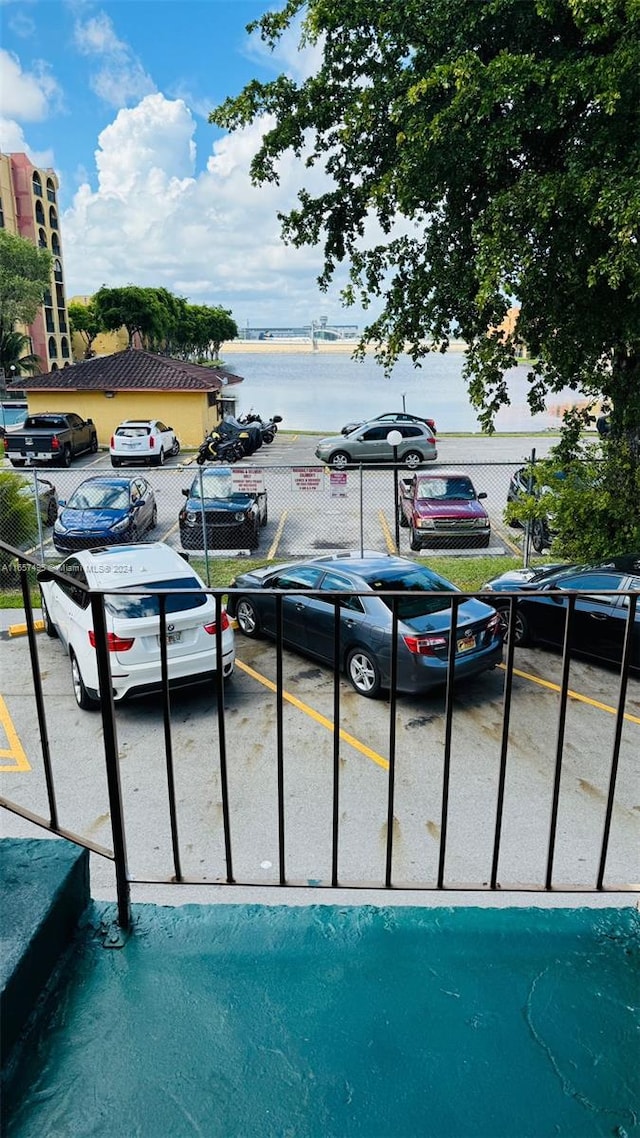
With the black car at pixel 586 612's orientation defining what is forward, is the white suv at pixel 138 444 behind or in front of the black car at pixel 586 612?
in front

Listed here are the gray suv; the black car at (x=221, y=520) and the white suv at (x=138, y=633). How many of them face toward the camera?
1

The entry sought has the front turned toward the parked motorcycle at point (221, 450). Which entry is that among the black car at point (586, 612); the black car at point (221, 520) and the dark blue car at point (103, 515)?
the black car at point (586, 612)

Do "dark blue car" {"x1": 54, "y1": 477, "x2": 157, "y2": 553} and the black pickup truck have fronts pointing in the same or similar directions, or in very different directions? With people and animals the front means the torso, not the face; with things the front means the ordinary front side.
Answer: very different directions

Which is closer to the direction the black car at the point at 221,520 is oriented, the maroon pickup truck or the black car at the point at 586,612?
the black car

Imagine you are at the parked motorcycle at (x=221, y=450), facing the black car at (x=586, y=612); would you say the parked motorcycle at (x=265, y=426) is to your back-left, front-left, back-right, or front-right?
back-left

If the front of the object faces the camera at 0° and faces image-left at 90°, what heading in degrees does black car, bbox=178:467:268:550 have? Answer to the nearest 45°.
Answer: approximately 0°

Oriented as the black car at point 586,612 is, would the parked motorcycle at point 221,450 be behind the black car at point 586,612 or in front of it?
in front

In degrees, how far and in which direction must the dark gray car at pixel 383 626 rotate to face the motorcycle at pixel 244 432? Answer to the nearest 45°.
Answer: approximately 45° to its right

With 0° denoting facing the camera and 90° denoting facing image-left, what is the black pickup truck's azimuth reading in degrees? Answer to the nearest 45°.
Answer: approximately 225°

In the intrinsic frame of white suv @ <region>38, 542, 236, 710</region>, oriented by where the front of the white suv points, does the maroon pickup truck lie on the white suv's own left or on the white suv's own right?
on the white suv's own right
